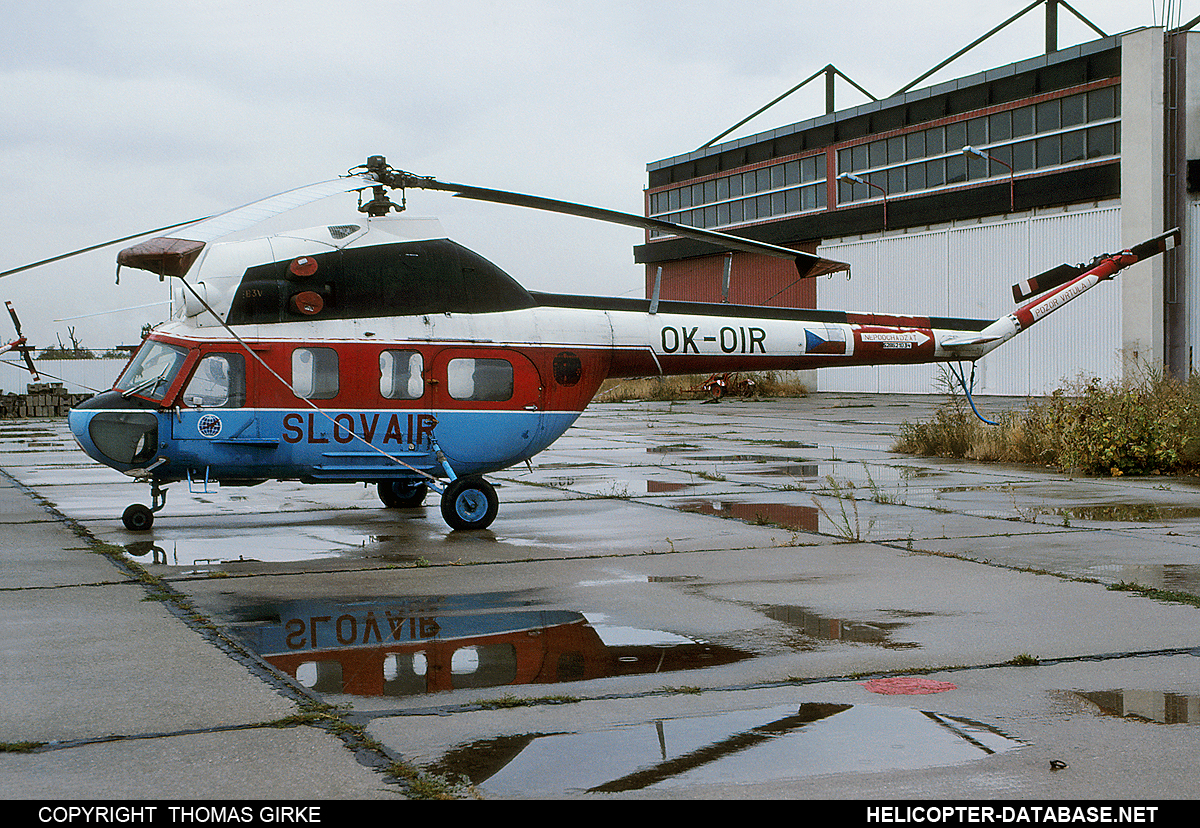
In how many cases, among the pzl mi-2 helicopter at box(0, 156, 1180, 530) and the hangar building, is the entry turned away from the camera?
0

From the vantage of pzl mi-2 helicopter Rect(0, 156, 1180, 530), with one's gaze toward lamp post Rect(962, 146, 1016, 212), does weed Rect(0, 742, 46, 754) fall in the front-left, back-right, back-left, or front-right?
back-right

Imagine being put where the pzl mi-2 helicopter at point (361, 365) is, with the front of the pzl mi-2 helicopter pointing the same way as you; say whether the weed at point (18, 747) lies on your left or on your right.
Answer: on your left

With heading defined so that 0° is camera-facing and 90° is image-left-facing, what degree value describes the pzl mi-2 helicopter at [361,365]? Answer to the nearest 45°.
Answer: approximately 90°

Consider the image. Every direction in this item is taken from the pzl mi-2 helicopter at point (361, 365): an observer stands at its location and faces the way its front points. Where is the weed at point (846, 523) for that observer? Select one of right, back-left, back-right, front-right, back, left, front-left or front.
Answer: back

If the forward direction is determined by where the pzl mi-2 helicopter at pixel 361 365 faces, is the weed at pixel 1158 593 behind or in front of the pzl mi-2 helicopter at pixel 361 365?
behind

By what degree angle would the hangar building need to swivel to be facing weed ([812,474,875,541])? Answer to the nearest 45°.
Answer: approximately 45° to its left

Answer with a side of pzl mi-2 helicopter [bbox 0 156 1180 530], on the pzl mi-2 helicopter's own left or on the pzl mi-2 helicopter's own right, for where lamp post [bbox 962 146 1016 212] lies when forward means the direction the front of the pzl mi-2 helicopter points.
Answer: on the pzl mi-2 helicopter's own right

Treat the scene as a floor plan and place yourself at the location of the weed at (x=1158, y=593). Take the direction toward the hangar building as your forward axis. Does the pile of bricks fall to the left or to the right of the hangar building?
left

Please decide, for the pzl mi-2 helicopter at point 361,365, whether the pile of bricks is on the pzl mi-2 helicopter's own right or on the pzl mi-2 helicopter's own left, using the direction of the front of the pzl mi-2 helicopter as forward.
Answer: on the pzl mi-2 helicopter's own right

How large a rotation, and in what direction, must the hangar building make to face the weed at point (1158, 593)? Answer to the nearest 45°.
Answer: approximately 45° to its left
